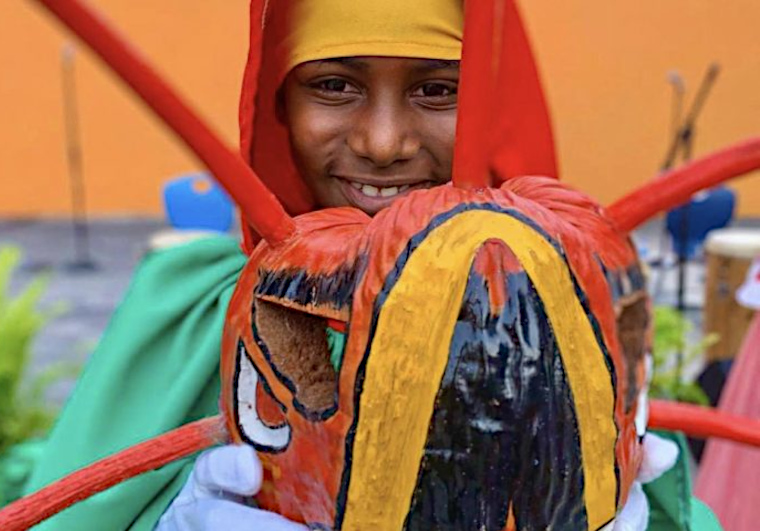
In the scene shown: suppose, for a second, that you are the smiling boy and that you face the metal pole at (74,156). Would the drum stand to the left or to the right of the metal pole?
right

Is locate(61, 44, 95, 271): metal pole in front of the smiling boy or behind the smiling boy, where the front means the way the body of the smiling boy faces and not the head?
behind

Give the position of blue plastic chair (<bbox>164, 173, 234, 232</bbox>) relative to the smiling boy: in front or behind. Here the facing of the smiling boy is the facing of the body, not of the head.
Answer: behind

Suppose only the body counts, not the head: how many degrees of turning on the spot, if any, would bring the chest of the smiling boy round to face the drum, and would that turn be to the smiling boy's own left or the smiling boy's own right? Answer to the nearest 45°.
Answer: approximately 135° to the smiling boy's own left

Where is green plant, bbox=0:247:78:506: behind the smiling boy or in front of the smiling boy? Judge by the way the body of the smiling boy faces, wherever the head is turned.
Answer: behind

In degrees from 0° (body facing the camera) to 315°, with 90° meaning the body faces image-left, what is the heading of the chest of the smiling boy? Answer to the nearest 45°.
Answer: approximately 0°
